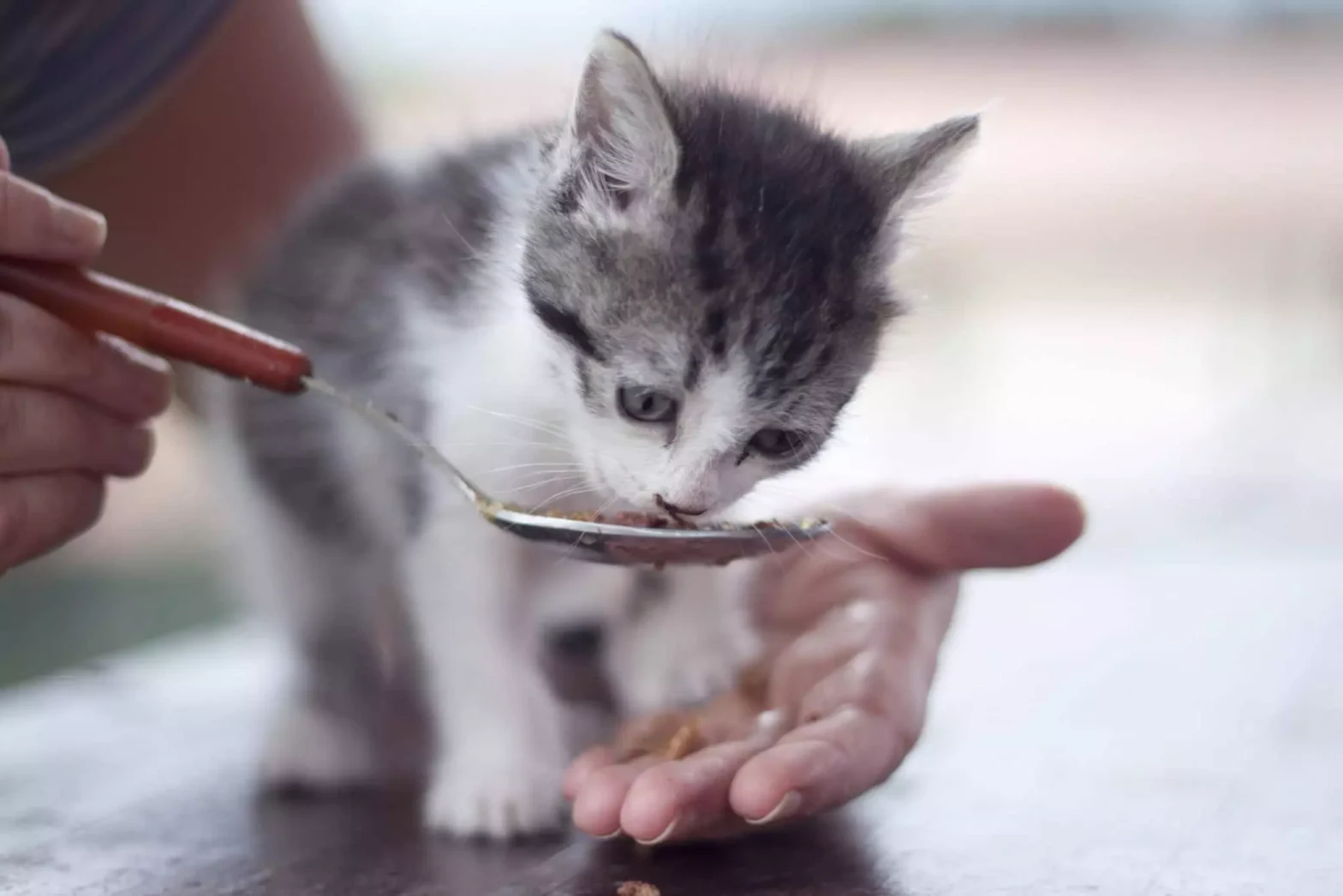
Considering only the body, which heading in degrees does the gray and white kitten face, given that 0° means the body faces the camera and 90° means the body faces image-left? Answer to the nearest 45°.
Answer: approximately 315°
